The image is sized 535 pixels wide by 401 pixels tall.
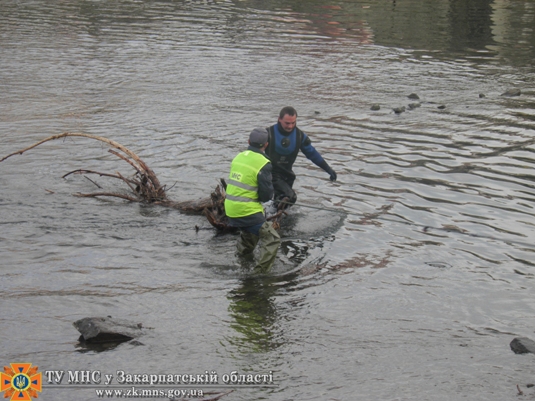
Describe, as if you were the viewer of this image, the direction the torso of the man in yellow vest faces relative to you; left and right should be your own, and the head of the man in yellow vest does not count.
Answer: facing away from the viewer and to the right of the viewer

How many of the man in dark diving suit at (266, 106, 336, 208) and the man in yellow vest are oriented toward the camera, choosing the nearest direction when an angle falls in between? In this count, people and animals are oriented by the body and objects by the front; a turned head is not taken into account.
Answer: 1

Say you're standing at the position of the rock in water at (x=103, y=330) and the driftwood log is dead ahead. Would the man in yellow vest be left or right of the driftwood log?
right

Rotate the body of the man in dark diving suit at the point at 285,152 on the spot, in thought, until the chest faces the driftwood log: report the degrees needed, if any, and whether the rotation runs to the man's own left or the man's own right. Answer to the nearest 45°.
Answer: approximately 90° to the man's own right

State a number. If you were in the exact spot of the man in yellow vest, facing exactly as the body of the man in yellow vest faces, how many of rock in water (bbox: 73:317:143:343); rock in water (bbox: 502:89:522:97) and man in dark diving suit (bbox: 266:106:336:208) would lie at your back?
1

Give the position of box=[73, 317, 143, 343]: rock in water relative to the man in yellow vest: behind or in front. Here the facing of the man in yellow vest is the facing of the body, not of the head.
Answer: behind

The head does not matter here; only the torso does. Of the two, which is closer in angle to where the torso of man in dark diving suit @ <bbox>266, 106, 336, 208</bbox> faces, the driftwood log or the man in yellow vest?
the man in yellow vest

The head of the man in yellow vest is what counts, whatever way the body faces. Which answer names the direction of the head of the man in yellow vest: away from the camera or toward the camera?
away from the camera

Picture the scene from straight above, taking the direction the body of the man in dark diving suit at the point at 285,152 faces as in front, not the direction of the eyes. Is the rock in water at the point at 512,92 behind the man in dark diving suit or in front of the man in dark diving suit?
behind

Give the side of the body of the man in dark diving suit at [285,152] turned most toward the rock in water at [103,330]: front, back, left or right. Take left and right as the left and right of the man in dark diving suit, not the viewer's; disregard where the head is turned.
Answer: front

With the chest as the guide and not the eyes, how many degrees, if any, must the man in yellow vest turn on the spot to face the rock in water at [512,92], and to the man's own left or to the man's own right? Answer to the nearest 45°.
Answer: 0° — they already face it

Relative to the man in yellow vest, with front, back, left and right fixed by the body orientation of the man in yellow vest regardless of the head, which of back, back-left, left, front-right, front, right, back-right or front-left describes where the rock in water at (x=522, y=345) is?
right

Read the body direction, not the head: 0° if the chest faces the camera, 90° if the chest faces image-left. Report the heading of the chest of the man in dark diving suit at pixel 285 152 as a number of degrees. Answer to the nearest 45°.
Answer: approximately 0°

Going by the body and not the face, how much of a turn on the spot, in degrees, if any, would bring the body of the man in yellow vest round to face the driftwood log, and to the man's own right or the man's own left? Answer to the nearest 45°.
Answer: approximately 90° to the man's own left

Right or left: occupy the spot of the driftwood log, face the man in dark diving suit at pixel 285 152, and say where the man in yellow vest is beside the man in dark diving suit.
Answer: right

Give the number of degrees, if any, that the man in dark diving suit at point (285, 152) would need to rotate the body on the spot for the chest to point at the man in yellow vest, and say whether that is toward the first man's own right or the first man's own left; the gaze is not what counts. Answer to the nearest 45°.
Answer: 0° — they already face them

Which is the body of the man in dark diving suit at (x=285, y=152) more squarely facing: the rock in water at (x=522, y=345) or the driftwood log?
the rock in water

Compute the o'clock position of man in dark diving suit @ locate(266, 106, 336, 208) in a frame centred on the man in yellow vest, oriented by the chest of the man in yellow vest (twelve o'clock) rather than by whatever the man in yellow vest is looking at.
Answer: The man in dark diving suit is roughly at 11 o'clock from the man in yellow vest.

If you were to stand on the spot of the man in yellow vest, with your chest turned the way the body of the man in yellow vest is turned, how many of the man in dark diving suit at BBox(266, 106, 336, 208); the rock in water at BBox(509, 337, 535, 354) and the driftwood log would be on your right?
1
